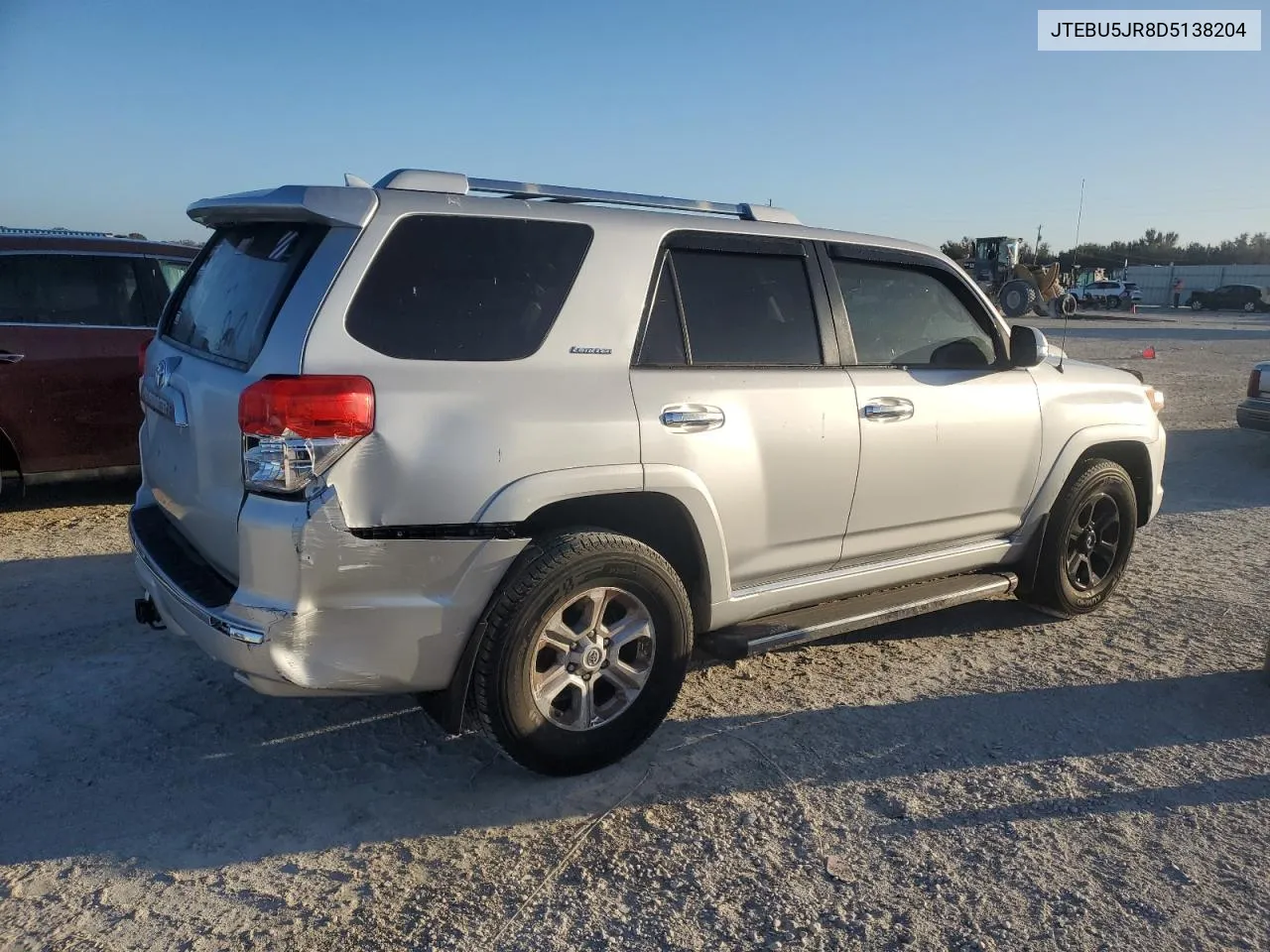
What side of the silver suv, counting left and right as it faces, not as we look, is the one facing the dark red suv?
left

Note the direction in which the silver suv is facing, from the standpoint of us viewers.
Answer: facing away from the viewer and to the right of the viewer
